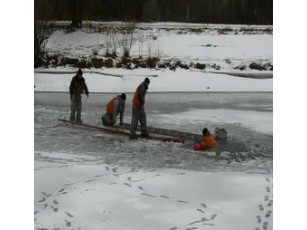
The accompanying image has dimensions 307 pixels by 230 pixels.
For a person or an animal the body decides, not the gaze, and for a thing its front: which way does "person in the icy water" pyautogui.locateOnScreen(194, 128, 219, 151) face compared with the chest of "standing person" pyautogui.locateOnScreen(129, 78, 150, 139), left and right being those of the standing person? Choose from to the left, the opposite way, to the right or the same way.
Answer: the opposite way

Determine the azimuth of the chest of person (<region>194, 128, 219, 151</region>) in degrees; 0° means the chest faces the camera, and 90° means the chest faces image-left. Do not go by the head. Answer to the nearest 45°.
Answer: approximately 90°

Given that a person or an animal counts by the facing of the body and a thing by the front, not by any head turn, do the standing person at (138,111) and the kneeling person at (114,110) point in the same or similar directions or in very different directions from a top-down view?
same or similar directions

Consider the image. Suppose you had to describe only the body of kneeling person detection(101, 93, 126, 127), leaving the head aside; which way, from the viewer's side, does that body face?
to the viewer's right

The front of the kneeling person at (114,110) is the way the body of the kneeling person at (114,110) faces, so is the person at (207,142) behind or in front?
in front

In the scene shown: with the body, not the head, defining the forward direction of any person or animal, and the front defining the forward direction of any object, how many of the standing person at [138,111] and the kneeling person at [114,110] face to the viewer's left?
0

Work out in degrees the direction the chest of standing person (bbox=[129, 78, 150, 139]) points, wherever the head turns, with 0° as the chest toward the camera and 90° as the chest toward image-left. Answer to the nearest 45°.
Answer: approximately 270°

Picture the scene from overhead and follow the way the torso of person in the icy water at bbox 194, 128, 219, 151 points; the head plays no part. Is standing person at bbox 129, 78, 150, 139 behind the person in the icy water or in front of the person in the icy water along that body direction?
in front

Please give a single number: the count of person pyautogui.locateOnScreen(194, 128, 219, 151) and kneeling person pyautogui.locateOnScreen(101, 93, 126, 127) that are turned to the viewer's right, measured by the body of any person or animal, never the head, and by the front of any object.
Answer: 1

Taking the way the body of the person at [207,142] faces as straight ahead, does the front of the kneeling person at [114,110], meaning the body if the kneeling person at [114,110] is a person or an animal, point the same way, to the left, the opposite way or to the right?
the opposite way
